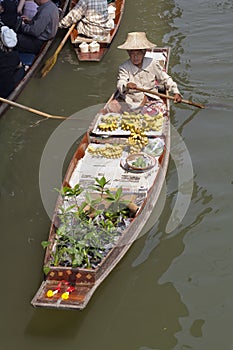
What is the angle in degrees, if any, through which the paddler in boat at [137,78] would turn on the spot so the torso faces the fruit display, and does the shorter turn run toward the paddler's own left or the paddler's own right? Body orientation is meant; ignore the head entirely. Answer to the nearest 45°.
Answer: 0° — they already face it

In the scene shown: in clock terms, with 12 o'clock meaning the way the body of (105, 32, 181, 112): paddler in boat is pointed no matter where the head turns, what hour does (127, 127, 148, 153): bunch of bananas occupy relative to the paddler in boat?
The bunch of bananas is roughly at 12 o'clock from the paddler in boat.

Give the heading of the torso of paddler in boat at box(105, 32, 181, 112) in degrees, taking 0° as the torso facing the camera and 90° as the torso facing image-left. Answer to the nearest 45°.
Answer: approximately 0°

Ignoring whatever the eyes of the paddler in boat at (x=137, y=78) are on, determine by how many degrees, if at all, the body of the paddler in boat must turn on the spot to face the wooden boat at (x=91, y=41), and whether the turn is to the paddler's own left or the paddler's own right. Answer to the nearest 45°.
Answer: approximately 180°

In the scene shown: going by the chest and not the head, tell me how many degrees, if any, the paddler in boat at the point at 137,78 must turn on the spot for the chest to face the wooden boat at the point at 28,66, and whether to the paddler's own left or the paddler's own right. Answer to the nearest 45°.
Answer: approximately 135° to the paddler's own right

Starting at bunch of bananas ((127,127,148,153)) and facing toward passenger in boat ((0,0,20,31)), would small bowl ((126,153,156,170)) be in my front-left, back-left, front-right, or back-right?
back-left

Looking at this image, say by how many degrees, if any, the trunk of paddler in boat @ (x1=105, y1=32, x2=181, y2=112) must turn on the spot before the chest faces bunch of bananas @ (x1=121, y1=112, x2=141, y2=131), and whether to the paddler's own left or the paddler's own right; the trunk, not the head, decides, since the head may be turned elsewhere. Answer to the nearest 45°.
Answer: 0° — they already face it

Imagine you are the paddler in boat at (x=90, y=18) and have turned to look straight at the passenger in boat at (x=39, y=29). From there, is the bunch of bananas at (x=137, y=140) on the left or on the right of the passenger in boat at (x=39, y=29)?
left

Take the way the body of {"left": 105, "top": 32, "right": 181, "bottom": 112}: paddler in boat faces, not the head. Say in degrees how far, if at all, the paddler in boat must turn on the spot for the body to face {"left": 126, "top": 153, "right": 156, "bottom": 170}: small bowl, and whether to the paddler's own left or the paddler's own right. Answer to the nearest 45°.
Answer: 0° — they already face it
